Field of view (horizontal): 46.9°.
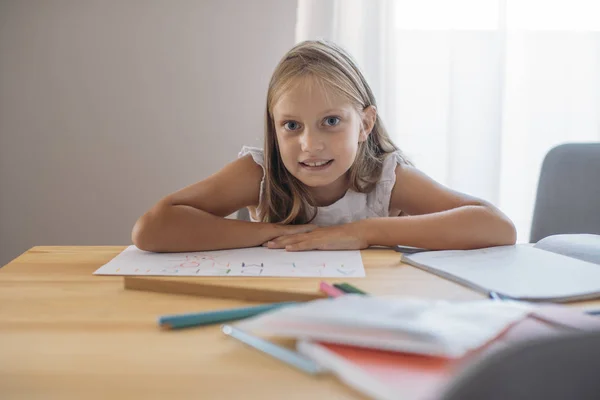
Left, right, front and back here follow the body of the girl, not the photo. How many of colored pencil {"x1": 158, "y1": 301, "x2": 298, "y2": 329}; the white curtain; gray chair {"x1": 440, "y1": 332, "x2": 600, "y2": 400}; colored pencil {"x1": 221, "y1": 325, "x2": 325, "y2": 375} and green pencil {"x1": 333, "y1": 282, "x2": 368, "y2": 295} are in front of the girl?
4

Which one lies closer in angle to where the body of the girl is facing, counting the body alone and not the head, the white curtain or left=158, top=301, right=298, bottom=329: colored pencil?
the colored pencil

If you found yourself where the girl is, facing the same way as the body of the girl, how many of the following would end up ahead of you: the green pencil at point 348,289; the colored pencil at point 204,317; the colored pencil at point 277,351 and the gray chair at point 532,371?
4

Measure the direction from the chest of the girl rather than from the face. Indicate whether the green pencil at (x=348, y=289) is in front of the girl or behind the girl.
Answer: in front

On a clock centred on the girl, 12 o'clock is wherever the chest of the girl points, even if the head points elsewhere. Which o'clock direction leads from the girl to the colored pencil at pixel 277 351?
The colored pencil is roughly at 12 o'clock from the girl.

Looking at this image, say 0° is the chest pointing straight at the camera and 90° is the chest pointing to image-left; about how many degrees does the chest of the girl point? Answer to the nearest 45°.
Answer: approximately 0°

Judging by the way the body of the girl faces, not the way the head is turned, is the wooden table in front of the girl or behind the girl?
in front

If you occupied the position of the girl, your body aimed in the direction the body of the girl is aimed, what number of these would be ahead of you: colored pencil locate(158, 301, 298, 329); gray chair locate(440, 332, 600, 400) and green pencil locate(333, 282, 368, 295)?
3

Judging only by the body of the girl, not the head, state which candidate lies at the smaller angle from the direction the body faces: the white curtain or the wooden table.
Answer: the wooden table
